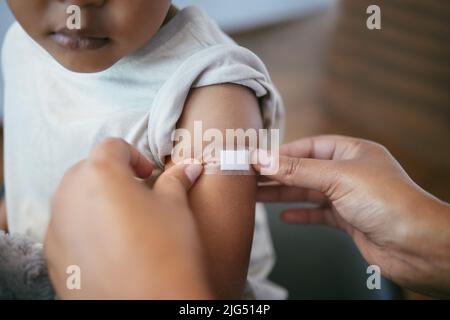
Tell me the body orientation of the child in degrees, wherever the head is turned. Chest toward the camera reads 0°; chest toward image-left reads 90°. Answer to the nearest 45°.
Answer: approximately 45°
